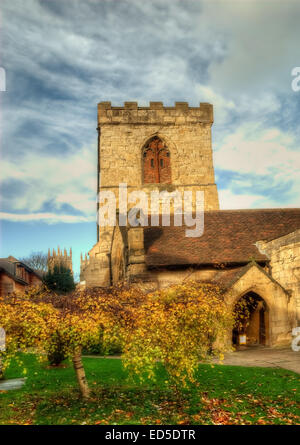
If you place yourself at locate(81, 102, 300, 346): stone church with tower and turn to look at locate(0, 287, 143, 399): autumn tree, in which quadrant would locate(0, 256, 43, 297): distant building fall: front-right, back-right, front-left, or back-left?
back-right

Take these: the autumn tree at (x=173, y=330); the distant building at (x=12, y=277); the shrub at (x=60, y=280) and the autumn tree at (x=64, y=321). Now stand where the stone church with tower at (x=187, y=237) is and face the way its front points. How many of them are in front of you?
2

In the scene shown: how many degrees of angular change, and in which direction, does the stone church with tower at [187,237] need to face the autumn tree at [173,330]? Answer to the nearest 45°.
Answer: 0° — it already faces it

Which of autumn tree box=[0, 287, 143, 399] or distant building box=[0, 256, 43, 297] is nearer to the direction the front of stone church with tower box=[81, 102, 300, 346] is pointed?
the autumn tree

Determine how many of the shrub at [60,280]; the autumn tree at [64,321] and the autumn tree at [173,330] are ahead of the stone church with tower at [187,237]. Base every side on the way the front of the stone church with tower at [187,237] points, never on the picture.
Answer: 2

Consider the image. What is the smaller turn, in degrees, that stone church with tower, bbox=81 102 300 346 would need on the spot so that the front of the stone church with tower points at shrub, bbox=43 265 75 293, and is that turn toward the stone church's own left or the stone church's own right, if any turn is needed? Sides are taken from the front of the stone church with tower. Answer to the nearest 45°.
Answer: approximately 135° to the stone church's own right

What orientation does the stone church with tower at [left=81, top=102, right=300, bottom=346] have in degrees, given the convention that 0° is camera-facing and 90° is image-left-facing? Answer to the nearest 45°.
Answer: approximately 0°

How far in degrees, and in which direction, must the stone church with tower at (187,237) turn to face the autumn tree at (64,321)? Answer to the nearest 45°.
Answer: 0° — it already faces it

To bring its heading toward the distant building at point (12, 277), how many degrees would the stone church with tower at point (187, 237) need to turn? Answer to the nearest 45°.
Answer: approximately 135° to its right
